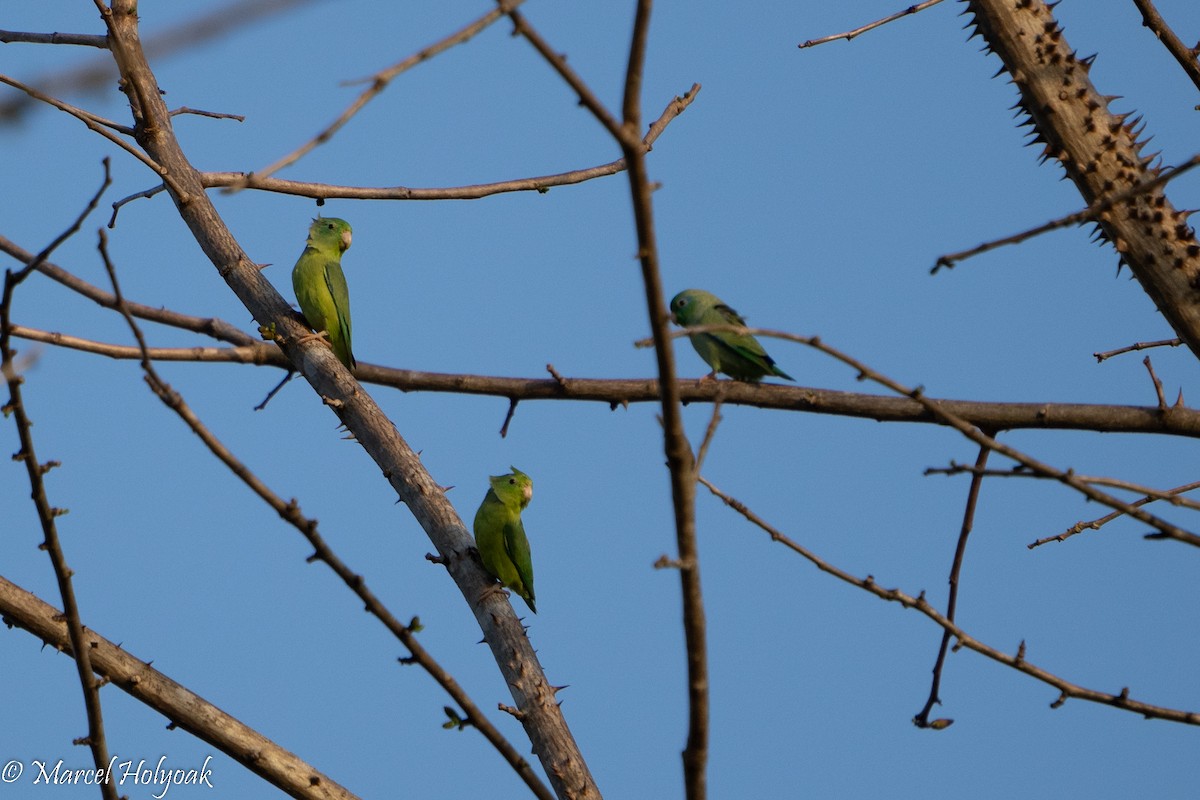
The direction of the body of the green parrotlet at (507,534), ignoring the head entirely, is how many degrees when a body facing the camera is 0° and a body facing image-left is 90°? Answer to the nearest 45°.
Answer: approximately 45°

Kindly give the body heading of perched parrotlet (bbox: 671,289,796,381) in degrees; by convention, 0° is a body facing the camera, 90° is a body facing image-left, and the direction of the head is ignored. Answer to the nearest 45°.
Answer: approximately 90°

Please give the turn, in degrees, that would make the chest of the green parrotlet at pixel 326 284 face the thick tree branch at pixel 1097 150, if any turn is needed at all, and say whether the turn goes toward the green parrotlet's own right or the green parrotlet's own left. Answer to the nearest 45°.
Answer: approximately 90° to the green parrotlet's own left

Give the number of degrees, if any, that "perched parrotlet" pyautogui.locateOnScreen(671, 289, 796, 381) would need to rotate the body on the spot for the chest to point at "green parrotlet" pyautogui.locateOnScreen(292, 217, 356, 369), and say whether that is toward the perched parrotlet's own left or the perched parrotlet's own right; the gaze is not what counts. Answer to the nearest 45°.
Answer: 0° — it already faces it

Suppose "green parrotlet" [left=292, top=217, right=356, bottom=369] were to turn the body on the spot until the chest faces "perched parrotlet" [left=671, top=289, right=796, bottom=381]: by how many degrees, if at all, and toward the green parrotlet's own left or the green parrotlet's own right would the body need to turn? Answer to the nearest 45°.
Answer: approximately 135° to the green parrotlet's own left

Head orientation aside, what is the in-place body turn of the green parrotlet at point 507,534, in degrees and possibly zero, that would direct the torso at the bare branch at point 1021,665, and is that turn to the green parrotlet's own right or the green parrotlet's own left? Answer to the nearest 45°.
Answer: approximately 135° to the green parrotlet's own left
